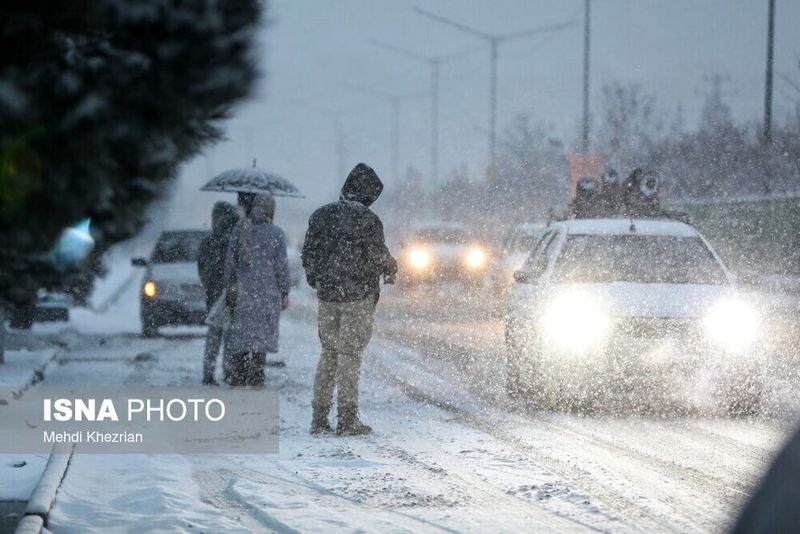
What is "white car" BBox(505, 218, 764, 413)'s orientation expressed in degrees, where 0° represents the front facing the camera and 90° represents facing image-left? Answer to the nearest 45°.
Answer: approximately 0°

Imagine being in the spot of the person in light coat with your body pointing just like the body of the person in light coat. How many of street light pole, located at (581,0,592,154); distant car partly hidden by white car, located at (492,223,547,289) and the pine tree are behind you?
1

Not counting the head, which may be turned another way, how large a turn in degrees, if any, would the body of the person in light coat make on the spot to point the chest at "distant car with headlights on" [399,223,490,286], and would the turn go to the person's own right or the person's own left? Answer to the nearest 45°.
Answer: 0° — they already face it

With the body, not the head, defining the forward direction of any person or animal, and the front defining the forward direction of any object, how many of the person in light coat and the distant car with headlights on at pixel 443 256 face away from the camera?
1

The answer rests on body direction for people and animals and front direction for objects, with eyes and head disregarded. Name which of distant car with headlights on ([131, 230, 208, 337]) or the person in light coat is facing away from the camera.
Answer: the person in light coat

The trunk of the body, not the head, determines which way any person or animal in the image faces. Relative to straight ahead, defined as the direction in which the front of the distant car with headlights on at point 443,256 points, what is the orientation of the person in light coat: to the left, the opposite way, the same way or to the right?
the opposite way

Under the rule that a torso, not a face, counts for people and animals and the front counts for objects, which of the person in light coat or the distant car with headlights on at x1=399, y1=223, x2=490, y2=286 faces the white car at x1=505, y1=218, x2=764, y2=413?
the distant car with headlights on

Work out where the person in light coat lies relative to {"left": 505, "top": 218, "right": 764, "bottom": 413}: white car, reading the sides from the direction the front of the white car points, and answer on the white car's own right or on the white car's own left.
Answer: on the white car's own right

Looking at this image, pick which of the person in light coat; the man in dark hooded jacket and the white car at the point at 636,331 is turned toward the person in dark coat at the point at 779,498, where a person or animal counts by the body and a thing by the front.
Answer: the white car

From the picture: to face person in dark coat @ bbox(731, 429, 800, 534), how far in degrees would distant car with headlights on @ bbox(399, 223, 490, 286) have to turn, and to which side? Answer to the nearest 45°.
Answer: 0° — it already faces them

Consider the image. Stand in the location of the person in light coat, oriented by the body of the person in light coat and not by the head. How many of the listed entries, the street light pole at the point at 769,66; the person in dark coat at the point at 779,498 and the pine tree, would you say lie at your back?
2

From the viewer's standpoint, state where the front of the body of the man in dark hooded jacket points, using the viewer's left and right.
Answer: facing away from the viewer and to the right of the viewer
